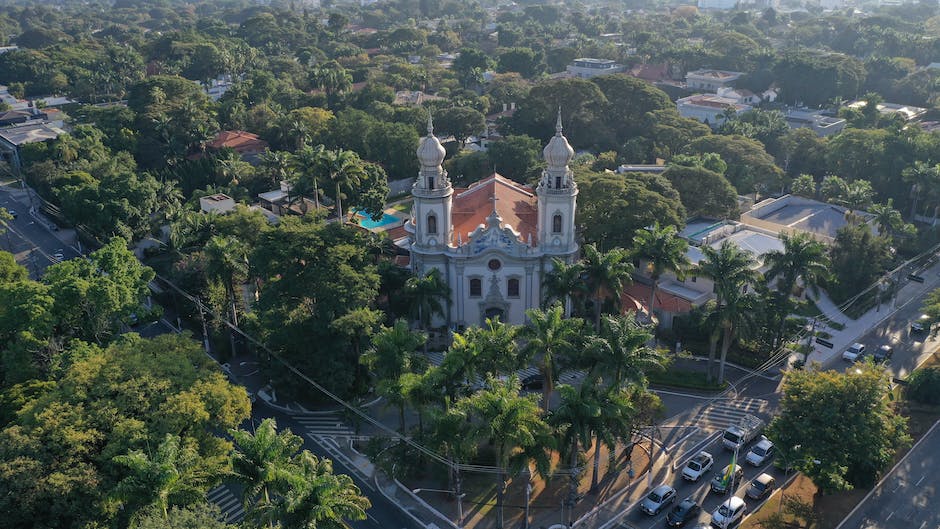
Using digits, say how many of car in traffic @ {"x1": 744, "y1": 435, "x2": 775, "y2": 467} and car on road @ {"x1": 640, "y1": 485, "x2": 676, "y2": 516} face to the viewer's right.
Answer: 0
